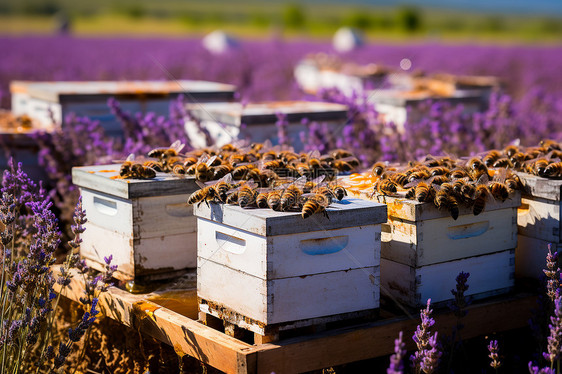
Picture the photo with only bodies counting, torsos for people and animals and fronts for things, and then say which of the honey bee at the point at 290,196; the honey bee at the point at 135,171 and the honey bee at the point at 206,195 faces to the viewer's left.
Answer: the honey bee at the point at 135,171

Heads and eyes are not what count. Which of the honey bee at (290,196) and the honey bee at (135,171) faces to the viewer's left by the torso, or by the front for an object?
the honey bee at (135,171)

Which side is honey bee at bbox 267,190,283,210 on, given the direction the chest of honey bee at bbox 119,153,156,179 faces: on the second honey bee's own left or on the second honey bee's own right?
on the second honey bee's own left

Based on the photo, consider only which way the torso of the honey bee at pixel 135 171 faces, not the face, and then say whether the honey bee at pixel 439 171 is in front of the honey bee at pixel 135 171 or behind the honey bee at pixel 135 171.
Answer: behind

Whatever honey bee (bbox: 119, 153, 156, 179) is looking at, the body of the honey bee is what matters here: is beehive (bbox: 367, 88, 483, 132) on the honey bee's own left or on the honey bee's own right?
on the honey bee's own right

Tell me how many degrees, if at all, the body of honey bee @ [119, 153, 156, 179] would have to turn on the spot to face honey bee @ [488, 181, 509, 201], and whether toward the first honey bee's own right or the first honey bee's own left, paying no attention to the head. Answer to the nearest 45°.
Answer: approximately 180°

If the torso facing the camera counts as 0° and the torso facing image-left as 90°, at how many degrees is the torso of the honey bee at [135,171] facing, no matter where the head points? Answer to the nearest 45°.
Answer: approximately 90°

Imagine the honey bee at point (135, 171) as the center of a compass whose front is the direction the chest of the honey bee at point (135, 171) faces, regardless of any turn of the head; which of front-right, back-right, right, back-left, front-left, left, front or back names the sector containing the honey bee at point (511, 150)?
back
